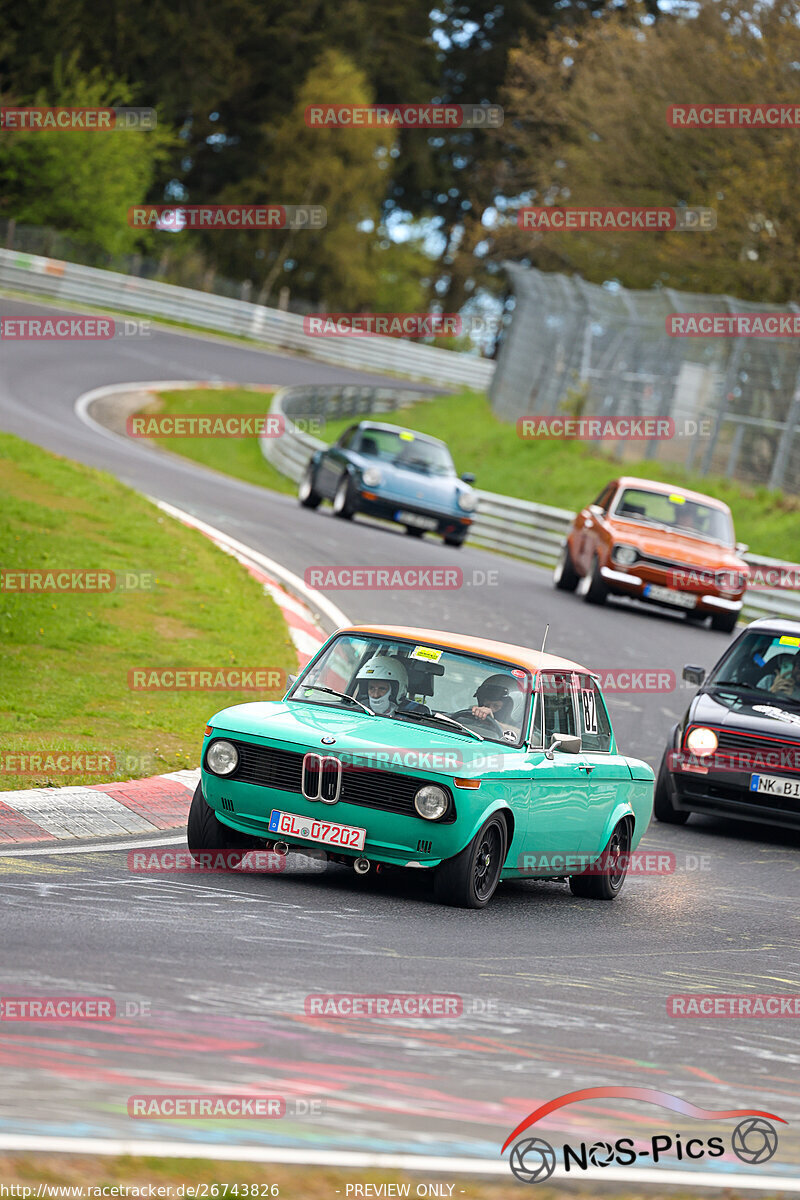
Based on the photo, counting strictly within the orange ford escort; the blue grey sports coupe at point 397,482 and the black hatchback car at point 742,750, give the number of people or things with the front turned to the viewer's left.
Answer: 0

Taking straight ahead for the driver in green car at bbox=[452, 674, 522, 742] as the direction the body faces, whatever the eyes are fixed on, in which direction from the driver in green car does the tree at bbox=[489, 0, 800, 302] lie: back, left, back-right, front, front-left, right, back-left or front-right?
back-right

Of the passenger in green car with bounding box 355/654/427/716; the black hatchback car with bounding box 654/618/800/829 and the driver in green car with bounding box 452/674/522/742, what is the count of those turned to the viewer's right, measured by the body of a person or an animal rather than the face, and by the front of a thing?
0

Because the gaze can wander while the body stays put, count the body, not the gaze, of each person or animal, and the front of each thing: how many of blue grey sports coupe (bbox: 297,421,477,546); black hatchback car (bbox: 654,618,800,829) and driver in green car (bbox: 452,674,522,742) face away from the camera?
0

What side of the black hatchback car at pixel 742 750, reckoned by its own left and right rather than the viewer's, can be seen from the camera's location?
front

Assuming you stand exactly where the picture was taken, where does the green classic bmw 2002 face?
facing the viewer and to the left of the viewer

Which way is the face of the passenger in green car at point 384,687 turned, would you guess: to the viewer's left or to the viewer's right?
to the viewer's left

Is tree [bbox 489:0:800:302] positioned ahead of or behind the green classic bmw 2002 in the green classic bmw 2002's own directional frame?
behind

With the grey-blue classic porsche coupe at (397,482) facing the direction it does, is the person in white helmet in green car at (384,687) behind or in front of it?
in front

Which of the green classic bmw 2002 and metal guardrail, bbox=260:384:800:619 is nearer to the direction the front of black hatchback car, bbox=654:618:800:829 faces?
the green classic bmw 2002

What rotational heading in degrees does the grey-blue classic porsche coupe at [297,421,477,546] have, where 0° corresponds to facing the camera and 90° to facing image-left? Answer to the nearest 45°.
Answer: approximately 315°

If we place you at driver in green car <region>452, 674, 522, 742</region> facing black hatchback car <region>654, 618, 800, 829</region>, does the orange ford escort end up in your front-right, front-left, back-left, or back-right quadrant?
front-left

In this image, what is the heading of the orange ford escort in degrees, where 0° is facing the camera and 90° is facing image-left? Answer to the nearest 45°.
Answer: approximately 315°

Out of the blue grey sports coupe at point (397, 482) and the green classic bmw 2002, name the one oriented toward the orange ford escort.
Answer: the blue grey sports coupe

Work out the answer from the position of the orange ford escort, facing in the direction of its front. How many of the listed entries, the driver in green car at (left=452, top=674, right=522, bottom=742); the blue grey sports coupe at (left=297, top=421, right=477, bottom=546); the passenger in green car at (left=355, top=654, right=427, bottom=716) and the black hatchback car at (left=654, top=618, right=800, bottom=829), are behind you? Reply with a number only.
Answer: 1

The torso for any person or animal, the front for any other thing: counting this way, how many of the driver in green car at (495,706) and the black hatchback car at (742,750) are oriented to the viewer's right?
0

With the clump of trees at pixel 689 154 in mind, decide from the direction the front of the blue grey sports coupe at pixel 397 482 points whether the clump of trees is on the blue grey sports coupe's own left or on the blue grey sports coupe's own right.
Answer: on the blue grey sports coupe's own left

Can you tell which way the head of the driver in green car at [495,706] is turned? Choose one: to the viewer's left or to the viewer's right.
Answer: to the viewer's left
